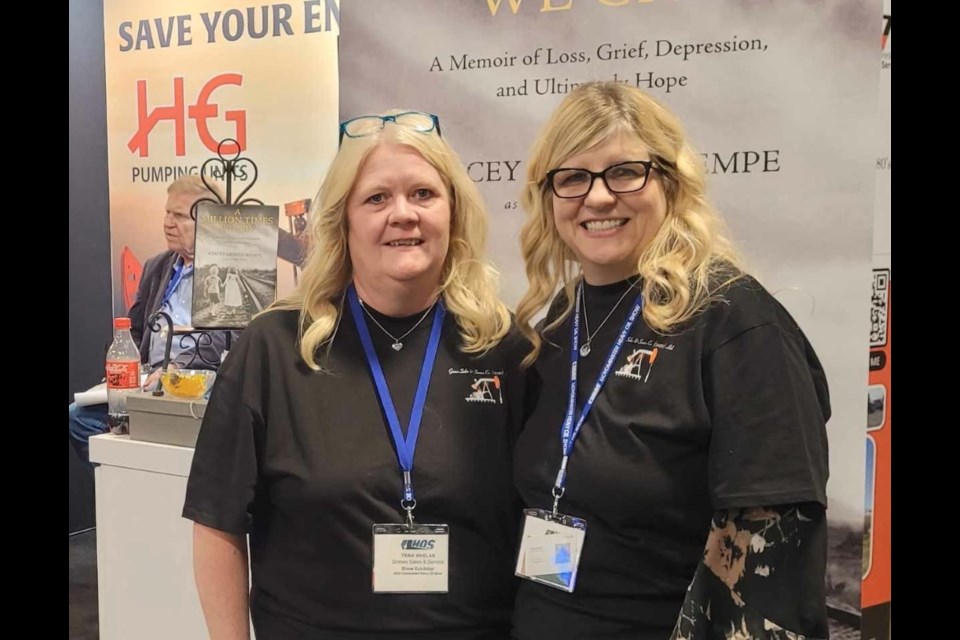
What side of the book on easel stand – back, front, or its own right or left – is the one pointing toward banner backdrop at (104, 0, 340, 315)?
back

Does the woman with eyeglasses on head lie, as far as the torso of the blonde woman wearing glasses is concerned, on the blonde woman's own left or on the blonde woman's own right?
on the blonde woman's own right

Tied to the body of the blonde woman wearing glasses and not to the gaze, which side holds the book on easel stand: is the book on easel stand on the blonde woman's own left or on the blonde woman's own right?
on the blonde woman's own right

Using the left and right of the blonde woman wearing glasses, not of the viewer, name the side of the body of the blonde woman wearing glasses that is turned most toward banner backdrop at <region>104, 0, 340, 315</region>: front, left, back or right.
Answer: right

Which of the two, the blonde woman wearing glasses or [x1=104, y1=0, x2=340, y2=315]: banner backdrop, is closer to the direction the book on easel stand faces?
the blonde woman wearing glasses

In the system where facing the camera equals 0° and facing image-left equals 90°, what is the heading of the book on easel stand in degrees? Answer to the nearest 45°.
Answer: approximately 0°

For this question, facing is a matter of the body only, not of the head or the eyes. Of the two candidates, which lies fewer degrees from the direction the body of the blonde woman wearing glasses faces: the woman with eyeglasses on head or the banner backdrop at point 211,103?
the woman with eyeglasses on head

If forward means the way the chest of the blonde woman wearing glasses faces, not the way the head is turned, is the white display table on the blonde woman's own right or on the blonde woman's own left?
on the blonde woman's own right
